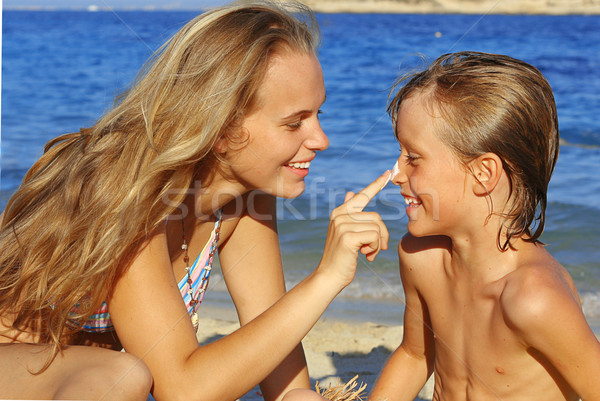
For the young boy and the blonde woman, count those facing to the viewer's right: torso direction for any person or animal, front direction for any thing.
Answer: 1

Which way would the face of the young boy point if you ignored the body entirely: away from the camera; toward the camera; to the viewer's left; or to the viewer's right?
to the viewer's left

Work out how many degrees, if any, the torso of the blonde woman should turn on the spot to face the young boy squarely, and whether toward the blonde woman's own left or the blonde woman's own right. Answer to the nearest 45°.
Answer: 0° — they already face them

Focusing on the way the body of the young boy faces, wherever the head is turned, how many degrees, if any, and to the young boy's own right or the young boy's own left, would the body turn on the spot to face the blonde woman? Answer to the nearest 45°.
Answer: approximately 45° to the young boy's own right

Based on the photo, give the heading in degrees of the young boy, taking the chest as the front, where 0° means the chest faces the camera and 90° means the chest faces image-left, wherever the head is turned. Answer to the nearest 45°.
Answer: approximately 45°

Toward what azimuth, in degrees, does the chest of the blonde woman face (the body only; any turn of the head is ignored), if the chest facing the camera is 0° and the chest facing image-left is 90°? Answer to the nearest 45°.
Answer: approximately 270°
